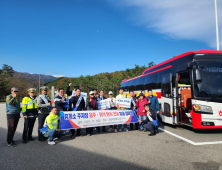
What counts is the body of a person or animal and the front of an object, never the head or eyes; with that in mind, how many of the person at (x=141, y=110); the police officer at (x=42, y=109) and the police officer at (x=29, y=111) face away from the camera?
0

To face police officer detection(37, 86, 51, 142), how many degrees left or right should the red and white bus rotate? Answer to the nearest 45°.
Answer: approximately 90° to its right

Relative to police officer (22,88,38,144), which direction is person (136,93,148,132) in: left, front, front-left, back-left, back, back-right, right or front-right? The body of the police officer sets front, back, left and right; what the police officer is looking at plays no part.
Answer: front-left

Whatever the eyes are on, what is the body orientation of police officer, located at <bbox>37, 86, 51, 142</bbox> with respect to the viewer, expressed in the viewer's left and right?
facing the viewer and to the right of the viewer

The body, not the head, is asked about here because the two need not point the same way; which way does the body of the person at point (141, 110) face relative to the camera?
toward the camera

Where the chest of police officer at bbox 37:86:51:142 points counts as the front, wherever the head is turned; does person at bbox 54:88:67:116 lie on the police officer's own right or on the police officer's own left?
on the police officer's own left

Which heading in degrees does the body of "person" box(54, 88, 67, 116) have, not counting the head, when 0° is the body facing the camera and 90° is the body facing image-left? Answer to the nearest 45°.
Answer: approximately 315°

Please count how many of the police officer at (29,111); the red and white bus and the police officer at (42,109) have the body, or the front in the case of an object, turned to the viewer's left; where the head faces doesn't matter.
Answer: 0
